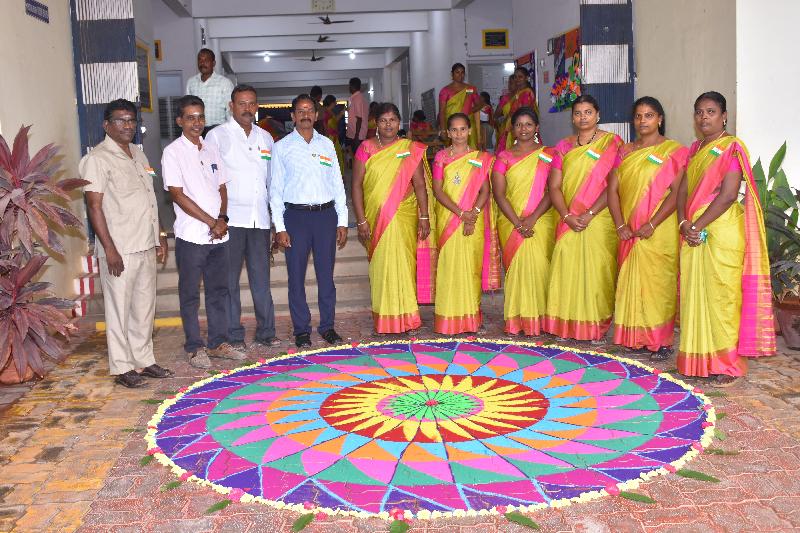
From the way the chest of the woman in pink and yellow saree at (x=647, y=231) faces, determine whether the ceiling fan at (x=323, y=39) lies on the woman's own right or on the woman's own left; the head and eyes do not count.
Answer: on the woman's own right

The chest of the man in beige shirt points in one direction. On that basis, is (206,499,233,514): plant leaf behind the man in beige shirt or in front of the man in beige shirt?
in front

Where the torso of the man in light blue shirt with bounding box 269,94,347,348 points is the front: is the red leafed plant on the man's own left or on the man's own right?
on the man's own right

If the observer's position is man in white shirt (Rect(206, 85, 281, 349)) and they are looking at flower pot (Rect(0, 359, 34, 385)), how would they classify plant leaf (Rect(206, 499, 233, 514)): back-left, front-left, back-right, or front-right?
front-left

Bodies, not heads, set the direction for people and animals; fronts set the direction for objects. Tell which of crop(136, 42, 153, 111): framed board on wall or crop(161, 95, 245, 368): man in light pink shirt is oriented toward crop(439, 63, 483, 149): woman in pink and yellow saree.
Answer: the framed board on wall

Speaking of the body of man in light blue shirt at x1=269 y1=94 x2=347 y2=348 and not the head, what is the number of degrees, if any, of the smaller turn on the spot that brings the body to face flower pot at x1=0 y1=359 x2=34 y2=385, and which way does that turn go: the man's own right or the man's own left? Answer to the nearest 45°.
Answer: approximately 90° to the man's own right

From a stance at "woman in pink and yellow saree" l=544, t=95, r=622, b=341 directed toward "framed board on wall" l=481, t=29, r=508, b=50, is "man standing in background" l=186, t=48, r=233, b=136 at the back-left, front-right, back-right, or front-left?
front-left

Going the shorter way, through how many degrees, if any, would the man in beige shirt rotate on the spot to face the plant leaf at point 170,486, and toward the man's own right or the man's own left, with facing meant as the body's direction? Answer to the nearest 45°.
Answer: approximately 45° to the man's own right

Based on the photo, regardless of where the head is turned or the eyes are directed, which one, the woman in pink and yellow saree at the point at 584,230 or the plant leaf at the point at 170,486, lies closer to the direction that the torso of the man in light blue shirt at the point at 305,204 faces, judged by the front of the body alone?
the plant leaf

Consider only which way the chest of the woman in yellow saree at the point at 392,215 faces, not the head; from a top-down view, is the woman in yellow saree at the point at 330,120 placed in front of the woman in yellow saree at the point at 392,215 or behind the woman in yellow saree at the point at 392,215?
behind

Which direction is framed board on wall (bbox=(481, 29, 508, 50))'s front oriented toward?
toward the camera

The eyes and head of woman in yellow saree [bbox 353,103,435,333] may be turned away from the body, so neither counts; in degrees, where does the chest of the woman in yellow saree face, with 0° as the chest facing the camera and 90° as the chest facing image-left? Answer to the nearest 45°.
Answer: approximately 0°

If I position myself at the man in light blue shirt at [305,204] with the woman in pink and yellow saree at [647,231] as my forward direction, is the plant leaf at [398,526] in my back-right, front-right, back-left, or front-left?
front-right

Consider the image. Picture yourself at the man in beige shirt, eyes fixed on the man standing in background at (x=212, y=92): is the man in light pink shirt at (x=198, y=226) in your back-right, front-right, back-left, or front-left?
front-right

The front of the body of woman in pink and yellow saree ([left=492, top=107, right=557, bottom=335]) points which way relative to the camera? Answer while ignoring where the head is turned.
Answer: toward the camera

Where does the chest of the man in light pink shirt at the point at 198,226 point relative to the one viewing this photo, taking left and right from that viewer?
facing the viewer and to the right of the viewer
